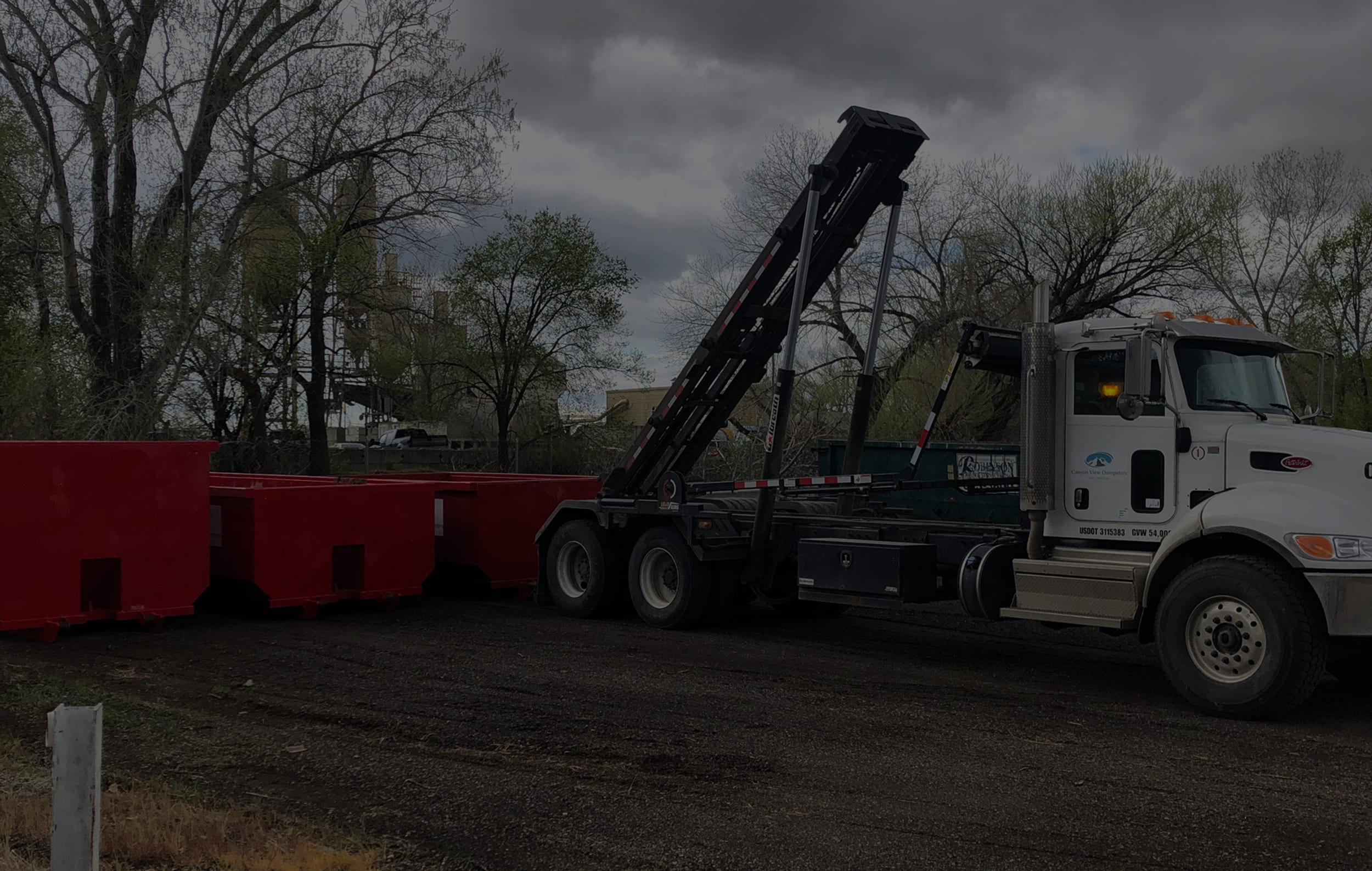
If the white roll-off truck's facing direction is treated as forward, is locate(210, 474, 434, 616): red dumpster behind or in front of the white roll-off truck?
behind

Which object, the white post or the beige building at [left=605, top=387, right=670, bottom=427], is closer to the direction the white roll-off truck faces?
the white post

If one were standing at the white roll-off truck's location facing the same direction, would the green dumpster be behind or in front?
behind

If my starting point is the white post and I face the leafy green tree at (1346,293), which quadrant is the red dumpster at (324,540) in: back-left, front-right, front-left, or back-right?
front-left

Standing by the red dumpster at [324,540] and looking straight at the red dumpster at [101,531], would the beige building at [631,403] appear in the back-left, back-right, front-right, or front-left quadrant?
back-right

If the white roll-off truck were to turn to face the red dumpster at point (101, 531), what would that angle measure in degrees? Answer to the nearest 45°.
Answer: approximately 135° to its right

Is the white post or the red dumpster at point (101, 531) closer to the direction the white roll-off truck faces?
the white post

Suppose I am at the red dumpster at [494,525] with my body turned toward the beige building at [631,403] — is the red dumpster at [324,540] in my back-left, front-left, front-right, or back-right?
back-left

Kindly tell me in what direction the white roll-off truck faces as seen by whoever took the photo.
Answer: facing the viewer and to the right of the viewer

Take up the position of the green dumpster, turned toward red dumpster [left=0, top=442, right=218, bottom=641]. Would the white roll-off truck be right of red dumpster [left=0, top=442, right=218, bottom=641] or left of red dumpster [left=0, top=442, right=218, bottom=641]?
left

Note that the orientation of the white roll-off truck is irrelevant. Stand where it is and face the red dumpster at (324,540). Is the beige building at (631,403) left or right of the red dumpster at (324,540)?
right
